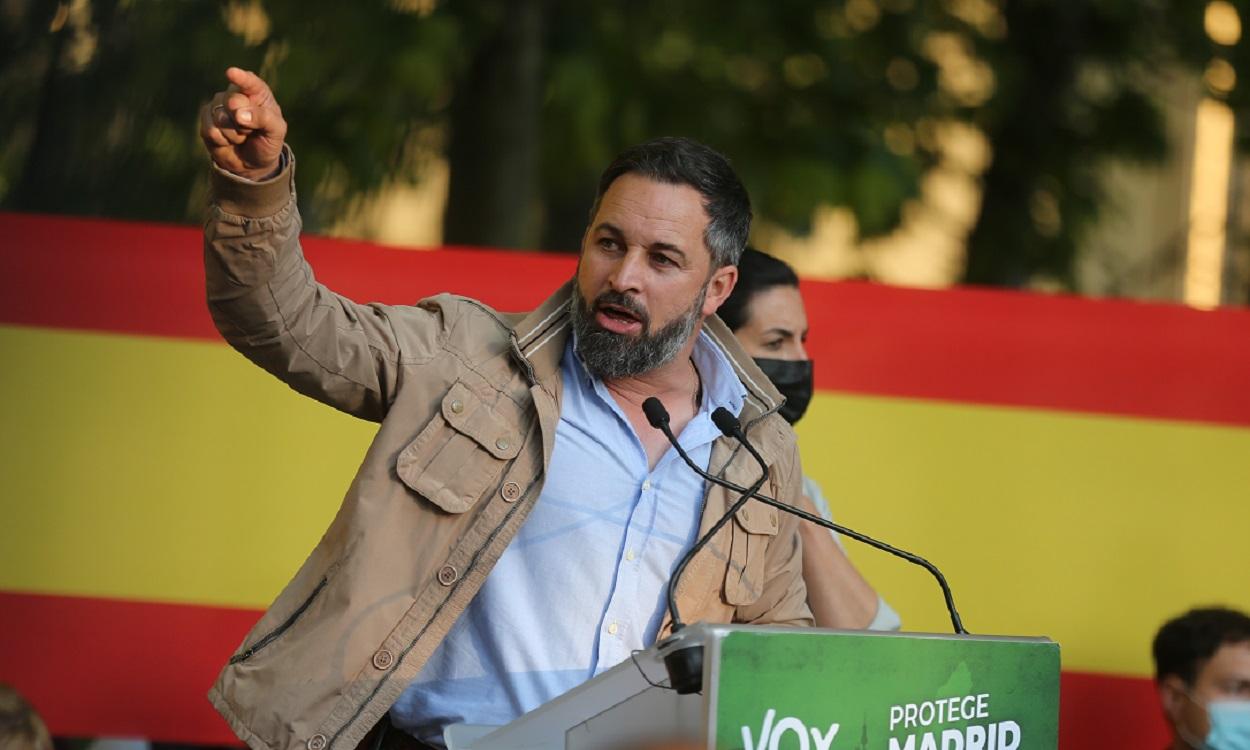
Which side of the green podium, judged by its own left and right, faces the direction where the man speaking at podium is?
back

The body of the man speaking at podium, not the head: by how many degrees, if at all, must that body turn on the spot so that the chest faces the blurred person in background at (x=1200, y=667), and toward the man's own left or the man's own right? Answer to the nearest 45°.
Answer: approximately 90° to the man's own left

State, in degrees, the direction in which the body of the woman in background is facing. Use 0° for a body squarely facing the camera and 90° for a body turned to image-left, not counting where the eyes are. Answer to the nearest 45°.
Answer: approximately 315°

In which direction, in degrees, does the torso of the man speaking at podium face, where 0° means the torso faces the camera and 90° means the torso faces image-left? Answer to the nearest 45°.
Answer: approximately 315°

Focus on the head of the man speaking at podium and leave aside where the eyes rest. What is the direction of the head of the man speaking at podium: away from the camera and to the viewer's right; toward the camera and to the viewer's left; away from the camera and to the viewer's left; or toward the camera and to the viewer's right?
toward the camera and to the viewer's left

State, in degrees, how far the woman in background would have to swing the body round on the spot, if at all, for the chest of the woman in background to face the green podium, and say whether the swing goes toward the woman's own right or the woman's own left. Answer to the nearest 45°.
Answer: approximately 45° to the woman's own right
